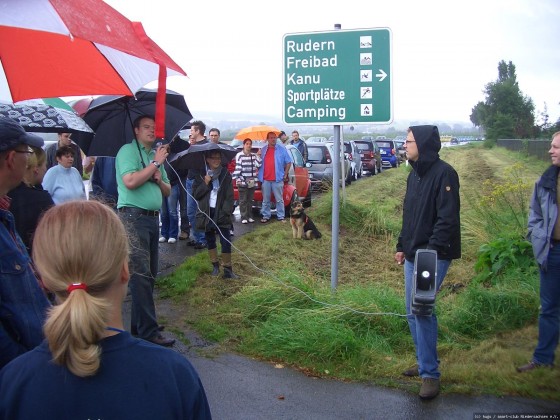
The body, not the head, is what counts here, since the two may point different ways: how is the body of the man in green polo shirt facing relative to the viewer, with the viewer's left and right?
facing the viewer and to the right of the viewer

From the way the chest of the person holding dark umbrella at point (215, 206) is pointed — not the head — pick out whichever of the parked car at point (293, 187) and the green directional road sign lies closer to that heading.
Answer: the green directional road sign

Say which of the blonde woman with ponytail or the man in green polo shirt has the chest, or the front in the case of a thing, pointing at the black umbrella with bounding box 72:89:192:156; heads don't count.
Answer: the blonde woman with ponytail

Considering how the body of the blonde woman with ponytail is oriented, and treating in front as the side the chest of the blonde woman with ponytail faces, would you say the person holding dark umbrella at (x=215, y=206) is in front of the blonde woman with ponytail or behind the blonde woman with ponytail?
in front

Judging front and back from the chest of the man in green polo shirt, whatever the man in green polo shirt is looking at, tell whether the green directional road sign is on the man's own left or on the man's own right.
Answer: on the man's own left

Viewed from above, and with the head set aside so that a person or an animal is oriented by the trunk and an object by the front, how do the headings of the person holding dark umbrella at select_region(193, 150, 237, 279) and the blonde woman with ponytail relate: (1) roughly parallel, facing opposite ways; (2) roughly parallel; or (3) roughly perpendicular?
roughly parallel, facing opposite ways

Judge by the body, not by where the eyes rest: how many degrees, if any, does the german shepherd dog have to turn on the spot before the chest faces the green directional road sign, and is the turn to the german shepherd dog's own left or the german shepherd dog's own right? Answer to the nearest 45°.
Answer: approximately 45° to the german shepherd dog's own left

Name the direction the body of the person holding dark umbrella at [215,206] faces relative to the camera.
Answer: toward the camera

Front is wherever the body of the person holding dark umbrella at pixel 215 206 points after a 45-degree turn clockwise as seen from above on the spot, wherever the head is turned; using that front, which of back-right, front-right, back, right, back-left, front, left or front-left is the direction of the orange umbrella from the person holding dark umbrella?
back-right

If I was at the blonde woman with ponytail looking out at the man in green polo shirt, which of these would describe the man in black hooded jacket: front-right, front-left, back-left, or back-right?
front-right

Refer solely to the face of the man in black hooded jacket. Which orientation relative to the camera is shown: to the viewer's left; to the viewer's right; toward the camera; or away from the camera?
to the viewer's left

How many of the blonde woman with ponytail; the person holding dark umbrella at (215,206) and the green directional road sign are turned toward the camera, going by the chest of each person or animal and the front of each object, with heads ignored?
2

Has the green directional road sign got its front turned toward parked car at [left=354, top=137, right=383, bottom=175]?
no

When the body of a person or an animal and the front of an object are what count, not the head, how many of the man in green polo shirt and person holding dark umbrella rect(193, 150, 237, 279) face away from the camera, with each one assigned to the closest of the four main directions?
0

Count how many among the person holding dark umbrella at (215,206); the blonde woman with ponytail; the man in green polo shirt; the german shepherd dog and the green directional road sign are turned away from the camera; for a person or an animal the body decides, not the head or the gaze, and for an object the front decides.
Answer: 1

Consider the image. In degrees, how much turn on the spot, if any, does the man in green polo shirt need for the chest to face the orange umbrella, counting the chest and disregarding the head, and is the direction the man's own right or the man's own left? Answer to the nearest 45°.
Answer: approximately 135° to the man's own left

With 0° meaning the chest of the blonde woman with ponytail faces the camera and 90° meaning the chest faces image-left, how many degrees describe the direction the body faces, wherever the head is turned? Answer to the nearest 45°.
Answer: approximately 180°

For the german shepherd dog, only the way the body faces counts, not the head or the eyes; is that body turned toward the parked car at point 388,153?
no

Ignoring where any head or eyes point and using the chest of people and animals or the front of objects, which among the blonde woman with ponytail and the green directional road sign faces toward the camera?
the green directional road sign

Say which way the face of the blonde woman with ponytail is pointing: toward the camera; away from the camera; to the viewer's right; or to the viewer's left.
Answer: away from the camera

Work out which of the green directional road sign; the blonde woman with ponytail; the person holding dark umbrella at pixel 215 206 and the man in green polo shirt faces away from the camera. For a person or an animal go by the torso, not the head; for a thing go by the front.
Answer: the blonde woman with ponytail
